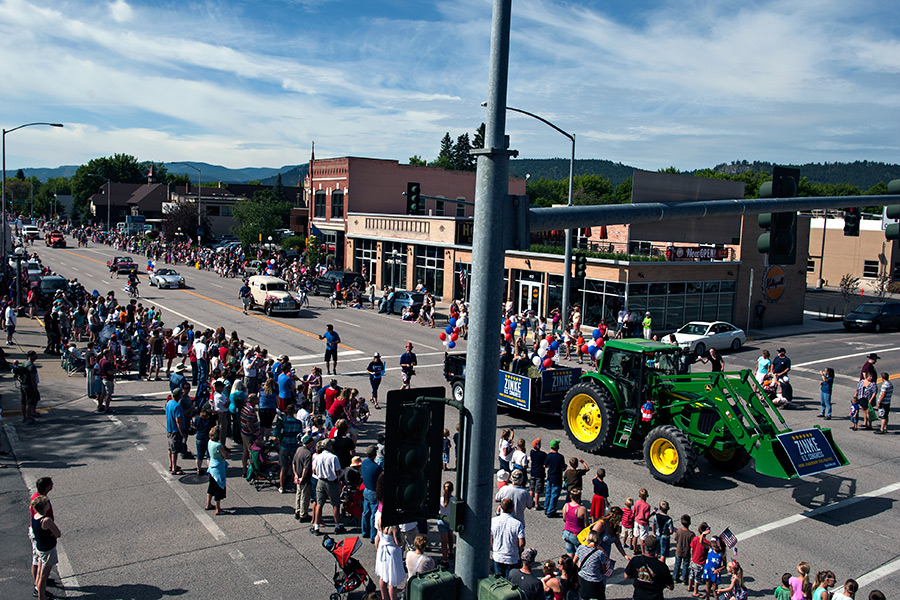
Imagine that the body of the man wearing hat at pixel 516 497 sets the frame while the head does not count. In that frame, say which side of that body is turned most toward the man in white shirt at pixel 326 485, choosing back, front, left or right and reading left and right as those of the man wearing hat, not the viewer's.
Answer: left

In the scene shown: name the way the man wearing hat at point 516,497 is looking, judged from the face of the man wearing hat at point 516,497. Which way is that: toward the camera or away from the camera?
away from the camera

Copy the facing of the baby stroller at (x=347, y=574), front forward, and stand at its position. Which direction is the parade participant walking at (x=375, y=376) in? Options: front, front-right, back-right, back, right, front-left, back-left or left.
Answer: front-left

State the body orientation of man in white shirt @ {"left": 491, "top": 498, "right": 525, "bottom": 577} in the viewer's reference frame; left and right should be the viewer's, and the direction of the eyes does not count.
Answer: facing away from the viewer

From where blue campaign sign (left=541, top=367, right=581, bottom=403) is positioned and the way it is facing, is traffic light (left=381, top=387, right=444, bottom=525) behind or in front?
in front

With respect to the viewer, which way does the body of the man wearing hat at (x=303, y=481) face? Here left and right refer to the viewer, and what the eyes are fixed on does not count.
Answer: facing away from the viewer and to the right of the viewer

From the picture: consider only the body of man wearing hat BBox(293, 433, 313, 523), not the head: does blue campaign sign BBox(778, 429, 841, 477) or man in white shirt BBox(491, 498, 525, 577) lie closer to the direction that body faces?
the blue campaign sign

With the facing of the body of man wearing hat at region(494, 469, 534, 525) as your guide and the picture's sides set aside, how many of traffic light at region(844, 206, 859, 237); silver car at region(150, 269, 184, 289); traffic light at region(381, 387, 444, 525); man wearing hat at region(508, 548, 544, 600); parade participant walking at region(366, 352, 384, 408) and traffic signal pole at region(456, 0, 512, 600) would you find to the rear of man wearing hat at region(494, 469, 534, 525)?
3

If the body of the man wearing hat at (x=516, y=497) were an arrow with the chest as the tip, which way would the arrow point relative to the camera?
away from the camera
